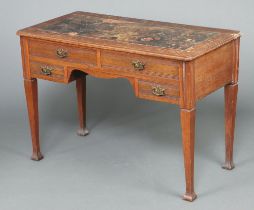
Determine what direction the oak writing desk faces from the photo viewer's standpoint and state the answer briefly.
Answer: facing the viewer and to the left of the viewer
